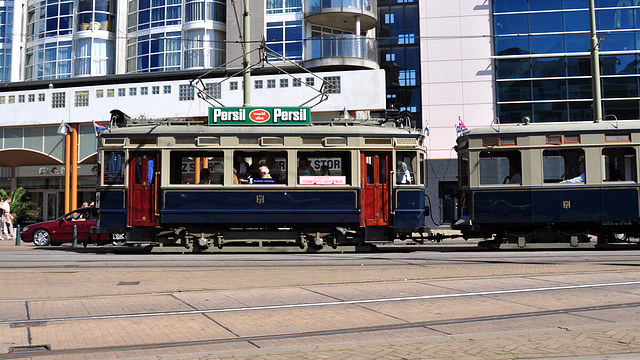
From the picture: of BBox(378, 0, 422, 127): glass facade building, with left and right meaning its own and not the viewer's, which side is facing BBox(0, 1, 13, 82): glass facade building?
right

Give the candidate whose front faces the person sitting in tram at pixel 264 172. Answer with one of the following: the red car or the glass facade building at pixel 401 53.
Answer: the glass facade building

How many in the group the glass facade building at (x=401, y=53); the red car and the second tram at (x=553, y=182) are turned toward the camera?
1

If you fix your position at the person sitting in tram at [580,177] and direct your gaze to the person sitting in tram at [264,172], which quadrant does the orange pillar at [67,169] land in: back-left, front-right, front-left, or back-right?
front-right

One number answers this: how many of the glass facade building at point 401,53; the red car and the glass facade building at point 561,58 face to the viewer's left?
1

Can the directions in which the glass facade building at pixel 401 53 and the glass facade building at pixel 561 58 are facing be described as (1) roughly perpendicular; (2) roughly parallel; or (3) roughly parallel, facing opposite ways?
roughly parallel

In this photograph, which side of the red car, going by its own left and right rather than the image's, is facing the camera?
left

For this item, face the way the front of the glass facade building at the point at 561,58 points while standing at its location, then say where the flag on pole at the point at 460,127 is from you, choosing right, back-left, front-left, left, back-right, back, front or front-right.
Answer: front-right

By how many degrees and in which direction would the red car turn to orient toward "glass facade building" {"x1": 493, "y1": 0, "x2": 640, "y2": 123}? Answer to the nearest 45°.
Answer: approximately 180°

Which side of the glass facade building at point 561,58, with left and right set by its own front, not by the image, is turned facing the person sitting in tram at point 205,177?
front

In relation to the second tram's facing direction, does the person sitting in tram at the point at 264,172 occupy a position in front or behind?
in front

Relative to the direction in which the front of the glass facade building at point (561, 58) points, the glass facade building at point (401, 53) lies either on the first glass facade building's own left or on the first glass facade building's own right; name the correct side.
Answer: on the first glass facade building's own right

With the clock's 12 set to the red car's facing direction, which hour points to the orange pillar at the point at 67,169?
The orange pillar is roughly at 3 o'clock from the red car.

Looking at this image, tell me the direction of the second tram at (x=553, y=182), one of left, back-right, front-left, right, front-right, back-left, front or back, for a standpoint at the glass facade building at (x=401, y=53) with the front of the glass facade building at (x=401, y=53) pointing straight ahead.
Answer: front

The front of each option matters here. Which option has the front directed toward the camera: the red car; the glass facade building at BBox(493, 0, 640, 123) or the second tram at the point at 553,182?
the glass facade building

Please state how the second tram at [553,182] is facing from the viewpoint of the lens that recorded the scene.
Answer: facing to the left of the viewer

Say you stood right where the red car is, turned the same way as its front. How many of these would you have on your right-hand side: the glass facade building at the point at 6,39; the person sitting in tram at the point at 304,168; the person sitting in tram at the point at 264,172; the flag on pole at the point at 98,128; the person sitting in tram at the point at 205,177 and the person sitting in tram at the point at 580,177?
1

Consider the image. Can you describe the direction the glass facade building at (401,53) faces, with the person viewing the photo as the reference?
facing the viewer

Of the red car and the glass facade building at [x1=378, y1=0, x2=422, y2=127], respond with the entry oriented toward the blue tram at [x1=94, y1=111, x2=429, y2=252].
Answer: the glass facade building

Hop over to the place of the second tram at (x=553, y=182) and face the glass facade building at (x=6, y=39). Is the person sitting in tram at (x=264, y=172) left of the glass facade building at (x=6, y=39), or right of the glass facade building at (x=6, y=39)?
left
